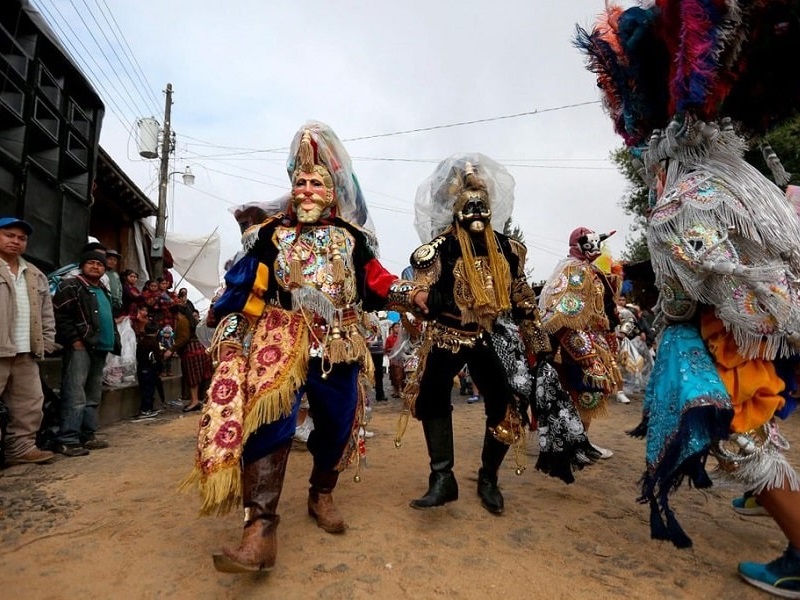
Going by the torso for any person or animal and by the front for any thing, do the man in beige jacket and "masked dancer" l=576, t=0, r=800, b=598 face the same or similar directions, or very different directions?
very different directions

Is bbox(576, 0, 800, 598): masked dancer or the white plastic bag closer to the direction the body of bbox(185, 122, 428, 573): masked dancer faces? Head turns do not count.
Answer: the masked dancer

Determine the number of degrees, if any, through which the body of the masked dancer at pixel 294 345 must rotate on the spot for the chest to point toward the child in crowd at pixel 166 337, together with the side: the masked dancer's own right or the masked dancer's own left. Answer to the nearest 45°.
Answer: approximately 180°

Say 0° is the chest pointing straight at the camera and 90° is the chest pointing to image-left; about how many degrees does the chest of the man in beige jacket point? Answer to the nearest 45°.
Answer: approximately 315°

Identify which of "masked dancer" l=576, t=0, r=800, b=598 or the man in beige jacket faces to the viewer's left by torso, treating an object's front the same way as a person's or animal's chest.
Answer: the masked dancer

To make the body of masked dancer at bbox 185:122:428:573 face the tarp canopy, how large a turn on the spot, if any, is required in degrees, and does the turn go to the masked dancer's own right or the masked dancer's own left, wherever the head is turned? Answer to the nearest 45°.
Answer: approximately 180°

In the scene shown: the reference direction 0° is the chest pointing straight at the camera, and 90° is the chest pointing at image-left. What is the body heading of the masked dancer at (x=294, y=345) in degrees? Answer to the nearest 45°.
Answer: approximately 0°

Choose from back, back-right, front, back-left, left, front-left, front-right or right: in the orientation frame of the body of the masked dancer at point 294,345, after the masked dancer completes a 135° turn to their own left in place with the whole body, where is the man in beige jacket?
left

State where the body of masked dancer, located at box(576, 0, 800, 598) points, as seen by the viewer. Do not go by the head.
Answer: to the viewer's left
